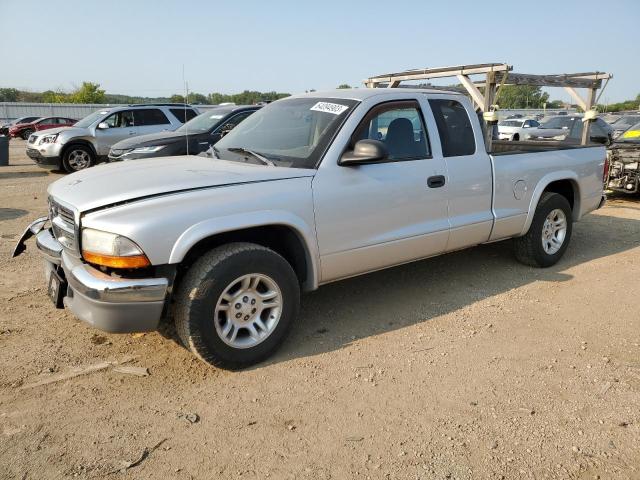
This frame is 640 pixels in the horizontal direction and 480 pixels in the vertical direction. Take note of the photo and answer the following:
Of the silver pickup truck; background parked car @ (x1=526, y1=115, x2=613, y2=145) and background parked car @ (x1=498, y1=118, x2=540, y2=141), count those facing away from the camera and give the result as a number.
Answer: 0

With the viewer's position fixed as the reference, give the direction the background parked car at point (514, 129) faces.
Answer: facing the viewer and to the left of the viewer

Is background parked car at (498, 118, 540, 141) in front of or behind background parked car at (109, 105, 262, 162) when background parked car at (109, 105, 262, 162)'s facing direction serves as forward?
behind

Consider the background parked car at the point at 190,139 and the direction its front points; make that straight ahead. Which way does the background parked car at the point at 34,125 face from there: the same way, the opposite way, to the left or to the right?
the same way

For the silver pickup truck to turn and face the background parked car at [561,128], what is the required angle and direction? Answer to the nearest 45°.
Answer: approximately 180°

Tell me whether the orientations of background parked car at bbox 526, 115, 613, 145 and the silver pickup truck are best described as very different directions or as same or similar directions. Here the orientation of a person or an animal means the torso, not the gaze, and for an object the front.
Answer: same or similar directions

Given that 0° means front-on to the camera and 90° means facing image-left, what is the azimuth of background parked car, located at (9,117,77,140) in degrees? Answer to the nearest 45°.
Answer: approximately 45°

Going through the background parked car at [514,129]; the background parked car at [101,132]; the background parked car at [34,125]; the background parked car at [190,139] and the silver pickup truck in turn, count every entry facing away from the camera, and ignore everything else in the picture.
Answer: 0

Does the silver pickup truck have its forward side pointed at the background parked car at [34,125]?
no

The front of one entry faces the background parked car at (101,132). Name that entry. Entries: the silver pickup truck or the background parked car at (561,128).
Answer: the background parked car at (561,128)

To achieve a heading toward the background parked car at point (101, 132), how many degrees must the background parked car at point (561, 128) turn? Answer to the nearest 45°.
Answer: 0° — it already faces it
